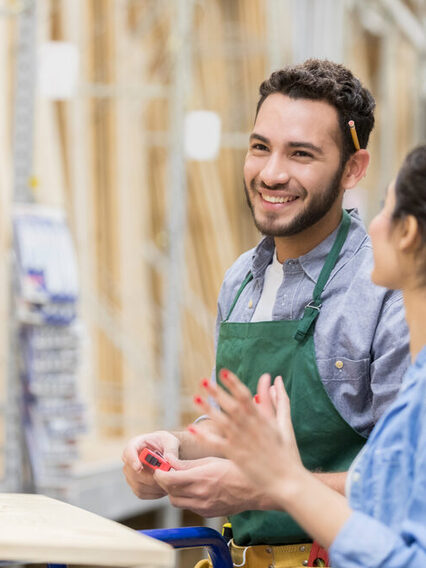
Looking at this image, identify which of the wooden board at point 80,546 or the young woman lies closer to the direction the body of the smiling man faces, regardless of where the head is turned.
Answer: the wooden board

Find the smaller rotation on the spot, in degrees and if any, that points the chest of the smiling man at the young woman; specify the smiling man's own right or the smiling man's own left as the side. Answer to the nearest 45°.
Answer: approximately 45° to the smiling man's own left

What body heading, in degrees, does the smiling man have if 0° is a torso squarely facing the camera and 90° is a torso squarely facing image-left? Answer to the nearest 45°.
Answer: approximately 45°

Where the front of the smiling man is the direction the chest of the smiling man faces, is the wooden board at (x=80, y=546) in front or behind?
in front

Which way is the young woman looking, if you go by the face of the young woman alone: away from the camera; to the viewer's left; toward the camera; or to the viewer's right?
to the viewer's left
